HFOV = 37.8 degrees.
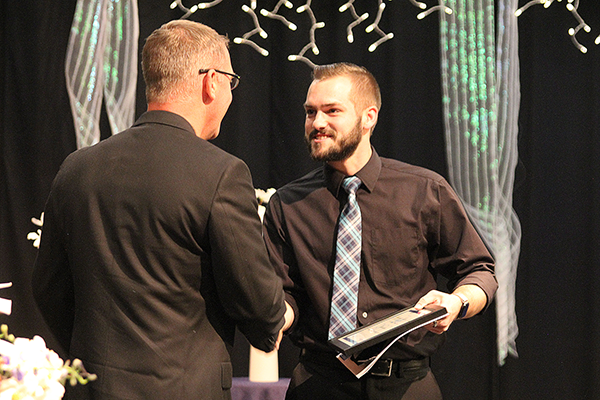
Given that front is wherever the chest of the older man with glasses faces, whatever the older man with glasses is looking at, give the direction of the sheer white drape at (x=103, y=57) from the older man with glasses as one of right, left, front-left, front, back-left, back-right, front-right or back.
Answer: front-left

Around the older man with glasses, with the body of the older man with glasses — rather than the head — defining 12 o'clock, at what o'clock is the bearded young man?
The bearded young man is roughly at 12 o'clock from the older man with glasses.

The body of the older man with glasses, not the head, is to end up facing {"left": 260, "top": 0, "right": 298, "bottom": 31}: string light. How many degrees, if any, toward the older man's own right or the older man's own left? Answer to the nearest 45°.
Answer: approximately 45° to the older man's own left

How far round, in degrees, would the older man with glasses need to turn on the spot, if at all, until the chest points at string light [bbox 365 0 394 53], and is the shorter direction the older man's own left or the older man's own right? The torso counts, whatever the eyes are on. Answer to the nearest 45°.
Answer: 0° — they already face it

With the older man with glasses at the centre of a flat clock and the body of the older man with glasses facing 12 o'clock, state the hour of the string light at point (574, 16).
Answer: The string light is roughly at 12 o'clock from the older man with glasses.

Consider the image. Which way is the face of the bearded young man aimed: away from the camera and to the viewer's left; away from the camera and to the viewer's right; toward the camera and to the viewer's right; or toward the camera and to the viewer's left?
toward the camera and to the viewer's left

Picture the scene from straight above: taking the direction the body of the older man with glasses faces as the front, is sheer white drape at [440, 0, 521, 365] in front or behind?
in front

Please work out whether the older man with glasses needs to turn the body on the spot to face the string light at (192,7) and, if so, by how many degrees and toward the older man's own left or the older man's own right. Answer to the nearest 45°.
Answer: approximately 45° to the older man's own left

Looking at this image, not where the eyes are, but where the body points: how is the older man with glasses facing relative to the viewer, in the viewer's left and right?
facing away from the viewer and to the right of the viewer

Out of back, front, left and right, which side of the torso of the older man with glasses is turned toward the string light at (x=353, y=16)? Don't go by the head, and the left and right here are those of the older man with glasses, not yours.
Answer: front

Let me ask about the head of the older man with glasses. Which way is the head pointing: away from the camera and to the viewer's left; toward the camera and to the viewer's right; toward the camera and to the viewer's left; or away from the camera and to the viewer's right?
away from the camera and to the viewer's right
